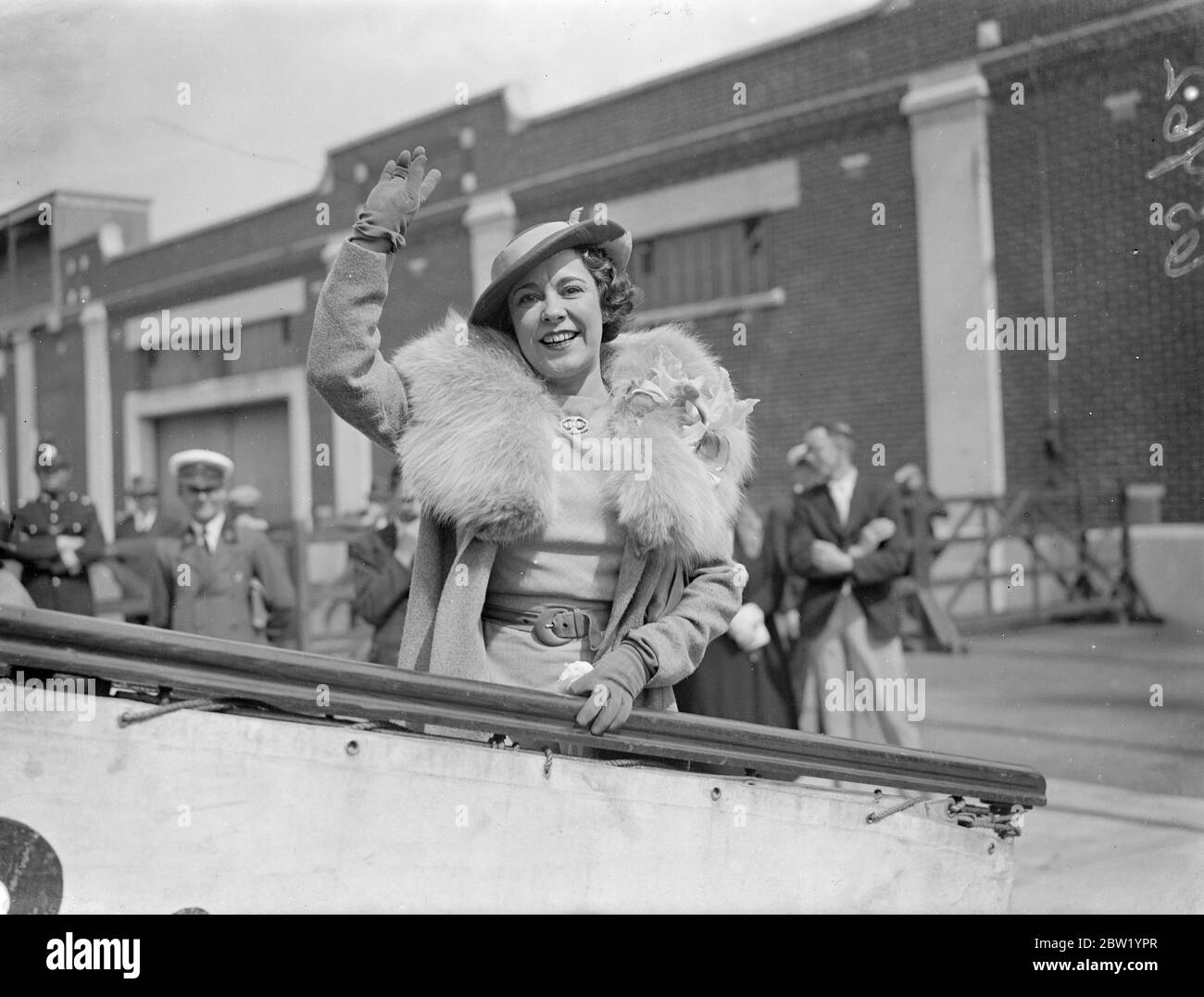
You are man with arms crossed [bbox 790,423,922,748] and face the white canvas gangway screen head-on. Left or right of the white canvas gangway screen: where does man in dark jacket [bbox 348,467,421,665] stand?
right

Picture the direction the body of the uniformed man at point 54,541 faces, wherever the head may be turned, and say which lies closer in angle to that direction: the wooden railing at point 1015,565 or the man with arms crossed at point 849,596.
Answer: the man with arms crossed

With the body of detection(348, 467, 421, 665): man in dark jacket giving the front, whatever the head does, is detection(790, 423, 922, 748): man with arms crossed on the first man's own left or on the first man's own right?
on the first man's own left

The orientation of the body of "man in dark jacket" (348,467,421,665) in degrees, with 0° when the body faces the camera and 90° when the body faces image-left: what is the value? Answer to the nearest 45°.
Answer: approximately 315°

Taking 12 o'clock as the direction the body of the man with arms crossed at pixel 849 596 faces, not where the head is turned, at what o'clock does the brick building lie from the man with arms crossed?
The brick building is roughly at 6 o'clock from the man with arms crossed.

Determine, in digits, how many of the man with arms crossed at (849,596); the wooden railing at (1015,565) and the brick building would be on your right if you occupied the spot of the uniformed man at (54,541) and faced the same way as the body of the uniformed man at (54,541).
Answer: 0

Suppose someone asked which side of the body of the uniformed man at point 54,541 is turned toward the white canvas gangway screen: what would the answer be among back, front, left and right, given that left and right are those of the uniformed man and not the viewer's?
front

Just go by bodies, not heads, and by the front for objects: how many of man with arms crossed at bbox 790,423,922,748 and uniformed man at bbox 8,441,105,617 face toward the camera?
2

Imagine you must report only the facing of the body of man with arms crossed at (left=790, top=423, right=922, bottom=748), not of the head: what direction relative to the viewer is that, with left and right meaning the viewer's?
facing the viewer

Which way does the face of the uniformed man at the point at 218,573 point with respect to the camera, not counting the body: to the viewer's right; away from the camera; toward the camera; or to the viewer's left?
toward the camera

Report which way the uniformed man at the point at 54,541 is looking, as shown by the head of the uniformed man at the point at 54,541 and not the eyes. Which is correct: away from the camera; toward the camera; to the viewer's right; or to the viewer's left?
toward the camera

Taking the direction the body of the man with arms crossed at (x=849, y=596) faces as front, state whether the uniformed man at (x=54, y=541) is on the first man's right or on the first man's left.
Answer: on the first man's right
